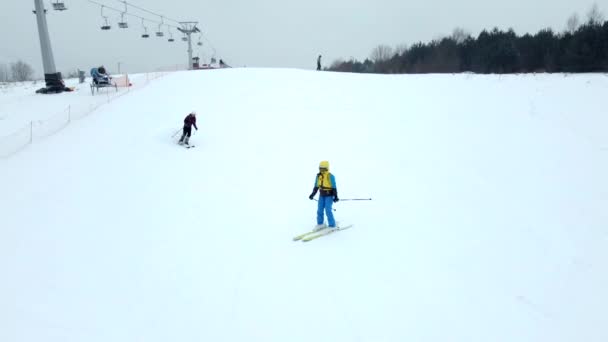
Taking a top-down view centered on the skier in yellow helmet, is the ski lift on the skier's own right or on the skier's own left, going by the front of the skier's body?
on the skier's own right

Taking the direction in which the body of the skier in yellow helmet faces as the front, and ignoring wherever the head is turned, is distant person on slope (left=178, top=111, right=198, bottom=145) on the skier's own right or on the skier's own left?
on the skier's own right

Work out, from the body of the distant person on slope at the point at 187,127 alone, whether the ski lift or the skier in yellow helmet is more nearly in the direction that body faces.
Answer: the skier in yellow helmet

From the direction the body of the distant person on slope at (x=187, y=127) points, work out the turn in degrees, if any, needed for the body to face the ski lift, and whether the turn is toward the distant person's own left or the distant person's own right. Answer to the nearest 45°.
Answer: approximately 180°

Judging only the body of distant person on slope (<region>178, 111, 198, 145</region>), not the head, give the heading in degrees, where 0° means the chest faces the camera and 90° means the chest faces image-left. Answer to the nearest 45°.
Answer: approximately 315°

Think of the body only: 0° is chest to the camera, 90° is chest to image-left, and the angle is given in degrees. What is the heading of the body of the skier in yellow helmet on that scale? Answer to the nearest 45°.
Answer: approximately 45°
